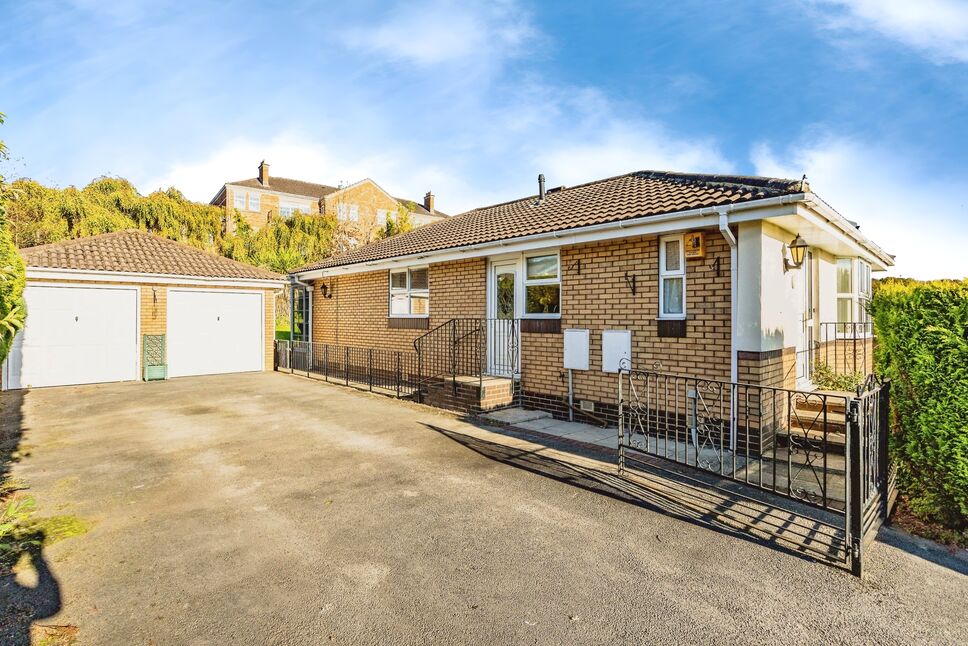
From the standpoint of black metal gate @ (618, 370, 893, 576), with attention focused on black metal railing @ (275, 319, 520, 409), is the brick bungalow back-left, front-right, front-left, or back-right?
front-right

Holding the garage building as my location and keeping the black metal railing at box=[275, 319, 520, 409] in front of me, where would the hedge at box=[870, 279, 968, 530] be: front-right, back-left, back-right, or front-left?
front-right

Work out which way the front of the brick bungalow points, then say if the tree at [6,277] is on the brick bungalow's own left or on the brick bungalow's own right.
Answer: on the brick bungalow's own right

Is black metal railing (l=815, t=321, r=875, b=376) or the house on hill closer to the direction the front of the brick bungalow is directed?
the black metal railing

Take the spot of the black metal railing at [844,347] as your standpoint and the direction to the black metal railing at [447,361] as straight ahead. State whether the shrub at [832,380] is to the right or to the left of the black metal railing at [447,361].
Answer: left
